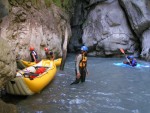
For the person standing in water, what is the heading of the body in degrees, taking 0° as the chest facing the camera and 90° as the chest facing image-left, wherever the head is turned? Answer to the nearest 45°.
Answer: approximately 315°
